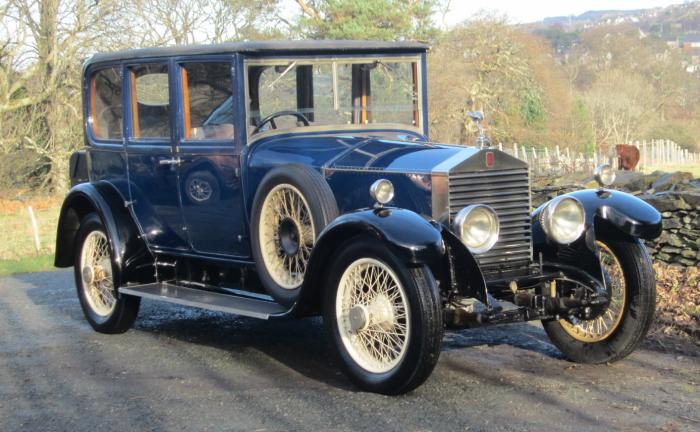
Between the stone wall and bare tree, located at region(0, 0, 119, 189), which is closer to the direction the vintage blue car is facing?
the stone wall

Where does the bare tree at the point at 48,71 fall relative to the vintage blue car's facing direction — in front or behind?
behind

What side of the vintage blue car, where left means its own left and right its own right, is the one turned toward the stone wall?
left

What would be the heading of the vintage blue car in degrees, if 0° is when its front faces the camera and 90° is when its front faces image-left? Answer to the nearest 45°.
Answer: approximately 315°
